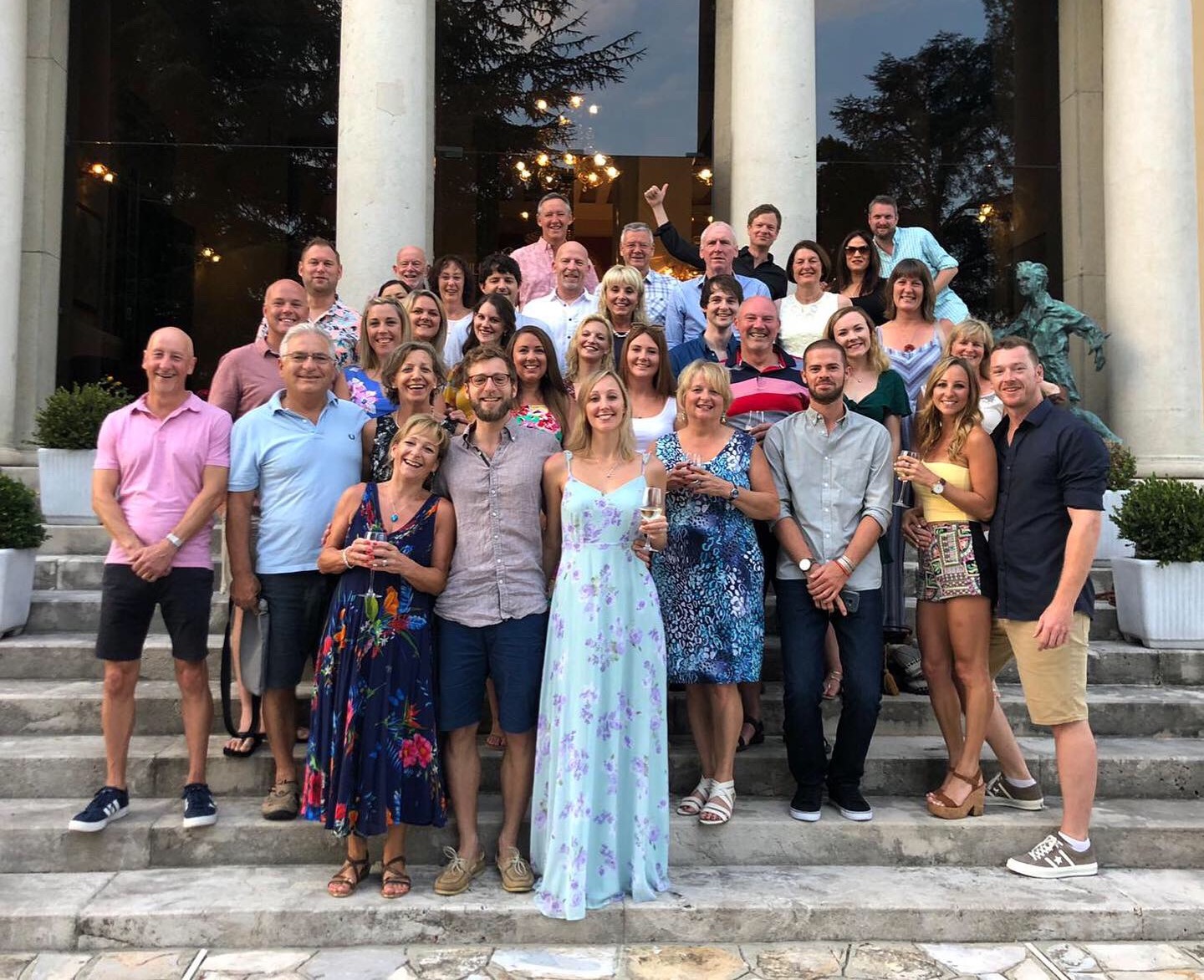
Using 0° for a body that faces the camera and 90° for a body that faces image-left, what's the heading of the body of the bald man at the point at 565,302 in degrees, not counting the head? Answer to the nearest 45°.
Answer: approximately 0°

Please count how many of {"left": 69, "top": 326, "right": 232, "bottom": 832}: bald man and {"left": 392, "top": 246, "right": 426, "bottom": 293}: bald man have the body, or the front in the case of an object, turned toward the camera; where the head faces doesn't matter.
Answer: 2

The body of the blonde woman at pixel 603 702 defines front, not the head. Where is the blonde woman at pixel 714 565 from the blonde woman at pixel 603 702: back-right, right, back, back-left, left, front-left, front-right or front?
back-left

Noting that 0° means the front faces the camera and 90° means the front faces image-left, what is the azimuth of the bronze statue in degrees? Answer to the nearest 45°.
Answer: approximately 45°

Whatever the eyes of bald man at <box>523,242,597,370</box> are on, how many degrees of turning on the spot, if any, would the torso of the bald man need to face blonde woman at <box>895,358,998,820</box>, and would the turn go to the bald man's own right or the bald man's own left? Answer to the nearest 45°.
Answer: approximately 45° to the bald man's own left

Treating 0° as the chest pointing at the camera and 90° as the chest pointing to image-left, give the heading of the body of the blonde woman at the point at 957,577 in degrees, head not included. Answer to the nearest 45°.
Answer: approximately 45°

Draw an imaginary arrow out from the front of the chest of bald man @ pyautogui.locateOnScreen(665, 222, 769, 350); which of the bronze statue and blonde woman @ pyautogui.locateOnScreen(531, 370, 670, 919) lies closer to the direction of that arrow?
the blonde woman

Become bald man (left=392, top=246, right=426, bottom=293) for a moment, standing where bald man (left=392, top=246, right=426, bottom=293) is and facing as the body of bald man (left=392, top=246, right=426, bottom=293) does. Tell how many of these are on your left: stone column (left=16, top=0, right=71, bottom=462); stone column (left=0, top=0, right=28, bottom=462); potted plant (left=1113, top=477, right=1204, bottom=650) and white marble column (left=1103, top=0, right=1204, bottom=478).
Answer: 2

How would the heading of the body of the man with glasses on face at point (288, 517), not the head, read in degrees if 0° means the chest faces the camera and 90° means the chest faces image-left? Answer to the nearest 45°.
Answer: approximately 0°

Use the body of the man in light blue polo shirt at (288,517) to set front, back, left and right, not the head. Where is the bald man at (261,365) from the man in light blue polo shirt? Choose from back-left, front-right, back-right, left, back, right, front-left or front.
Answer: back

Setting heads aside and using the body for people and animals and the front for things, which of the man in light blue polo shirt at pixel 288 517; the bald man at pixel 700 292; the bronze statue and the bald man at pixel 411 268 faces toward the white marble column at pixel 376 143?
the bronze statue

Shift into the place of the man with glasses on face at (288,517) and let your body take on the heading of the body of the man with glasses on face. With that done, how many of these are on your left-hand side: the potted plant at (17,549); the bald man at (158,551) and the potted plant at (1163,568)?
1
